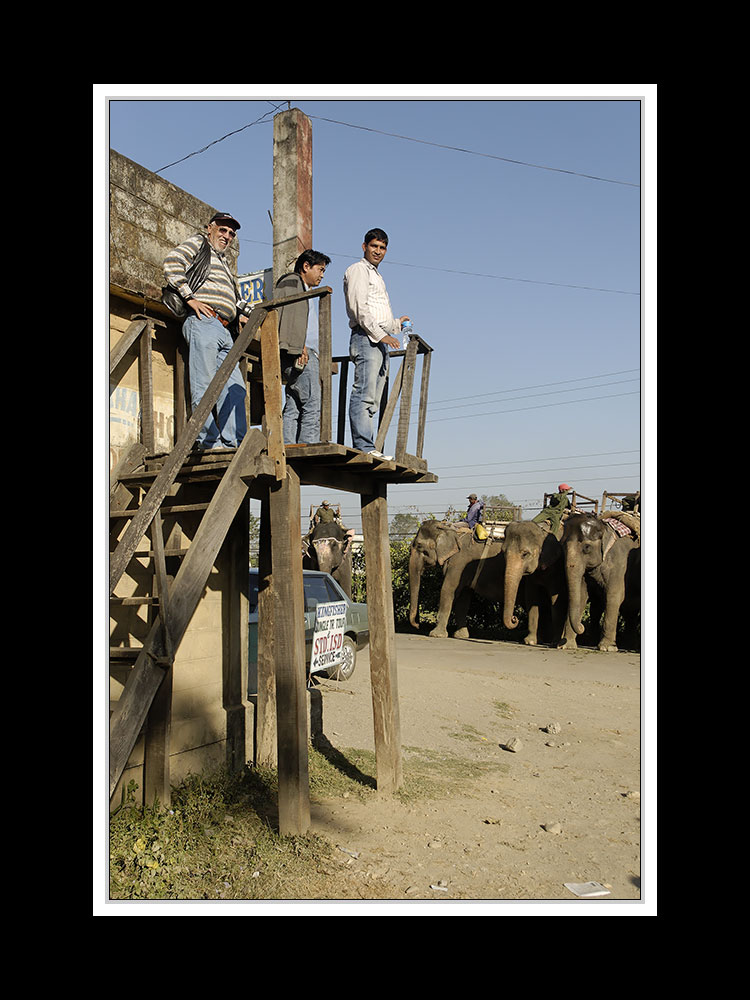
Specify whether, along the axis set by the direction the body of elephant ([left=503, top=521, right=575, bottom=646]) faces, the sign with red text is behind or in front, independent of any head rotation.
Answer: in front

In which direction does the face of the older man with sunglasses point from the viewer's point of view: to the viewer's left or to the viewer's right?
to the viewer's right

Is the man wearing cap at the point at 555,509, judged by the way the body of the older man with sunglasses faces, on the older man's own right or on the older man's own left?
on the older man's own left

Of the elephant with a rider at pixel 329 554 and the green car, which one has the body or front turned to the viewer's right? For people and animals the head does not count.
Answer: the green car

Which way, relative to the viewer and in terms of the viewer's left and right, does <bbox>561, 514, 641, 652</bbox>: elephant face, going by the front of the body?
facing the viewer and to the left of the viewer

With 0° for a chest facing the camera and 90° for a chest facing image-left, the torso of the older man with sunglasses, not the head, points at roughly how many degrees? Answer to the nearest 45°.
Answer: approximately 315°

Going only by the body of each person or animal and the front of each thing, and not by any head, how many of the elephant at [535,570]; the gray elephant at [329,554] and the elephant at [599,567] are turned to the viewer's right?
0

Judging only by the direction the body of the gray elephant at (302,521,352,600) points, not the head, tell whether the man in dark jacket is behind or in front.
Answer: in front

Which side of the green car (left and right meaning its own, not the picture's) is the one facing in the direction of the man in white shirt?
left
